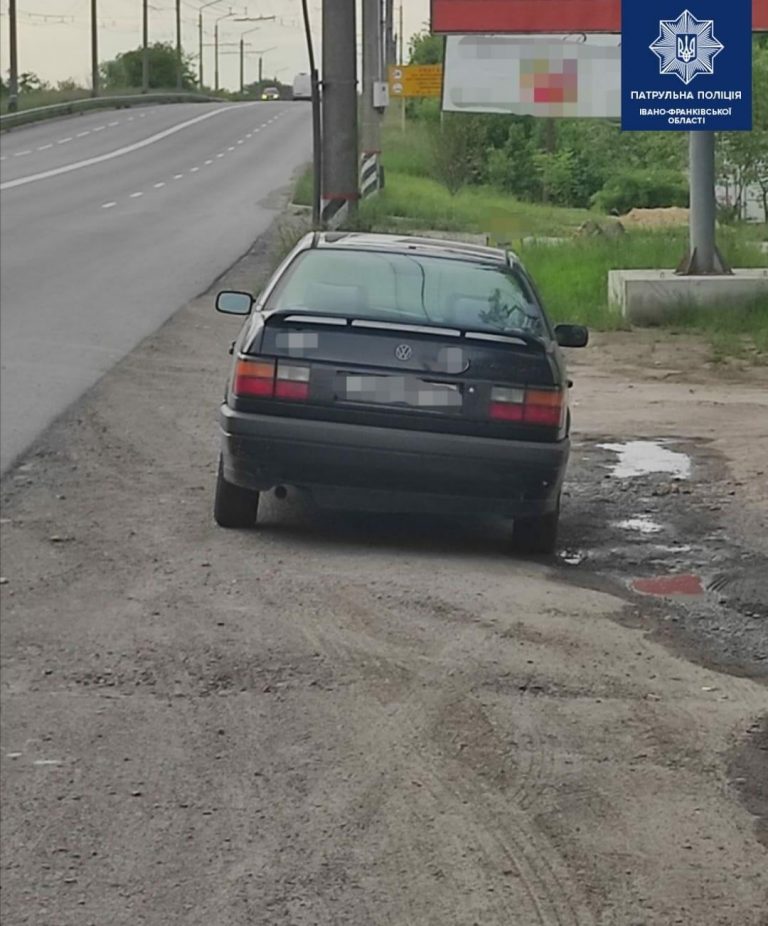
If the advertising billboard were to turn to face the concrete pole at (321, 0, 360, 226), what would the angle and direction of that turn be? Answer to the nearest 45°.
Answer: approximately 45° to its right

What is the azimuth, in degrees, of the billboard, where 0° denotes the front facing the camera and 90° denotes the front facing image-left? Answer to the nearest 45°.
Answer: approximately 0°

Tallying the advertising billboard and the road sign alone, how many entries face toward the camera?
2

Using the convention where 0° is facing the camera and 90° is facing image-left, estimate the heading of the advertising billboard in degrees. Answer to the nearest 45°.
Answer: approximately 0°

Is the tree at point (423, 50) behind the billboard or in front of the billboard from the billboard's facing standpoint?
behind

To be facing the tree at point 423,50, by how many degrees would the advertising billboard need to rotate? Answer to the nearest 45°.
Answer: approximately 180°
